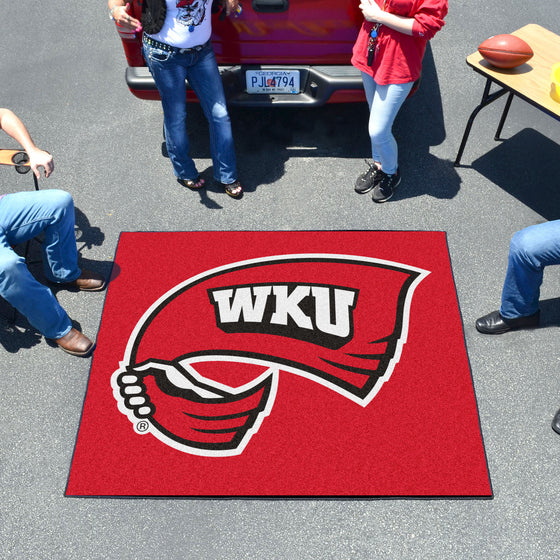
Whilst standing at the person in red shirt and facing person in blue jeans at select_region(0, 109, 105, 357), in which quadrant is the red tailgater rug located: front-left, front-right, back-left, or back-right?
front-left

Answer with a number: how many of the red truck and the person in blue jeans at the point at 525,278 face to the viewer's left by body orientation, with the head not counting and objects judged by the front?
1

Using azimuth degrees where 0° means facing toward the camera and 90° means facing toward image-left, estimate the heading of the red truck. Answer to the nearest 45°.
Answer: approximately 180°

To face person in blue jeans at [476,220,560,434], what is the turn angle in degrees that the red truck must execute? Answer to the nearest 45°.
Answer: approximately 135° to its right

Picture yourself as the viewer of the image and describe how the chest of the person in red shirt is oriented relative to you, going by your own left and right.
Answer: facing the viewer and to the left of the viewer

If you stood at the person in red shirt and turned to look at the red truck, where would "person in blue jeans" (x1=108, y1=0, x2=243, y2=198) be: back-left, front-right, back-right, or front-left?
front-left

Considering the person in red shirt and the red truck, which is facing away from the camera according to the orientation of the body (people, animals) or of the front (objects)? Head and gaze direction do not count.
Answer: the red truck

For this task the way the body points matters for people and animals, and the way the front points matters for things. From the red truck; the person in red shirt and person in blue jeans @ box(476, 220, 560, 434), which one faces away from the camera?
the red truck

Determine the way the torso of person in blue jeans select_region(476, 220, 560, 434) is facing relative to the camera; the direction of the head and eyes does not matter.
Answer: to the viewer's left
